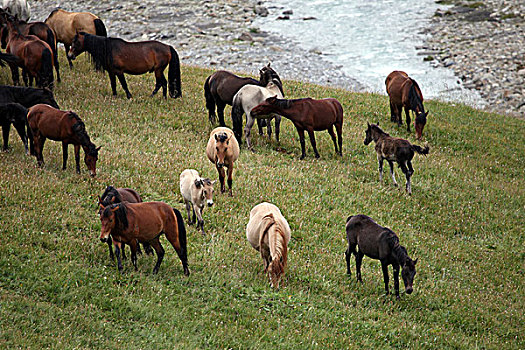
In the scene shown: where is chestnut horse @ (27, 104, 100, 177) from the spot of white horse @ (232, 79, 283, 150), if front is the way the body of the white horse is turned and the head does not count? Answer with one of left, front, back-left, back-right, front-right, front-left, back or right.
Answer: back

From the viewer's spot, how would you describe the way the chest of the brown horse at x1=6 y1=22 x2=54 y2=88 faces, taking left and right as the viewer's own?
facing away from the viewer and to the left of the viewer

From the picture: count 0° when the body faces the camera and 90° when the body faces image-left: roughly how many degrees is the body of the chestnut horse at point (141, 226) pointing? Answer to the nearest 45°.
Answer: approximately 90°

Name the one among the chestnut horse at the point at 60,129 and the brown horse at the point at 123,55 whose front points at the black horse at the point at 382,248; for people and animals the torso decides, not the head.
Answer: the chestnut horse

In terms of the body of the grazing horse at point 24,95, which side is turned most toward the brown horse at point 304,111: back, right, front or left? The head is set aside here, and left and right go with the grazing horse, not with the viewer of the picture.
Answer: front

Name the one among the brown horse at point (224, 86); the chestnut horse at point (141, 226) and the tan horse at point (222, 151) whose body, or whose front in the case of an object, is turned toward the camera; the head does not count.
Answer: the tan horse

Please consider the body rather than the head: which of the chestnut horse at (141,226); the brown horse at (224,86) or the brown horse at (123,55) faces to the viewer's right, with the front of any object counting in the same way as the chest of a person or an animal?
the brown horse at (224,86)

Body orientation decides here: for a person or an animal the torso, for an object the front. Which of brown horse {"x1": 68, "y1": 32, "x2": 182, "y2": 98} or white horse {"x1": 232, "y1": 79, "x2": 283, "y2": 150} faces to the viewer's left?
the brown horse

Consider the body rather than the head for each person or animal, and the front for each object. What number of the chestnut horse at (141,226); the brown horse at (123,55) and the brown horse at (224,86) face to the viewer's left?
2

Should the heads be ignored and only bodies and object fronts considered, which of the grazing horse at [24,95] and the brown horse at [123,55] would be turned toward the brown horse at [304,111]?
the grazing horse

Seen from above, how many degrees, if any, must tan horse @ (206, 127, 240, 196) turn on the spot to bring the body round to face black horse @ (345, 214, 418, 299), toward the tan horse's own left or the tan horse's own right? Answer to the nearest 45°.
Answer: approximately 45° to the tan horse's own left

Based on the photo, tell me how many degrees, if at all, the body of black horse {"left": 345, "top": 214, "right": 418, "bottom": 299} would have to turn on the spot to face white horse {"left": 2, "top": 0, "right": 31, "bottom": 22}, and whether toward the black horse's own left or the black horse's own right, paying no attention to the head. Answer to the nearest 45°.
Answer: approximately 180°

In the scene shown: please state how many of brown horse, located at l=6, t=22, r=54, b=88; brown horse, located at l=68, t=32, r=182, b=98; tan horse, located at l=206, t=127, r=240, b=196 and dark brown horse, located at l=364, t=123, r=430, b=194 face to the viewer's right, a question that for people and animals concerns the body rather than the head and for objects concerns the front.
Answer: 0
